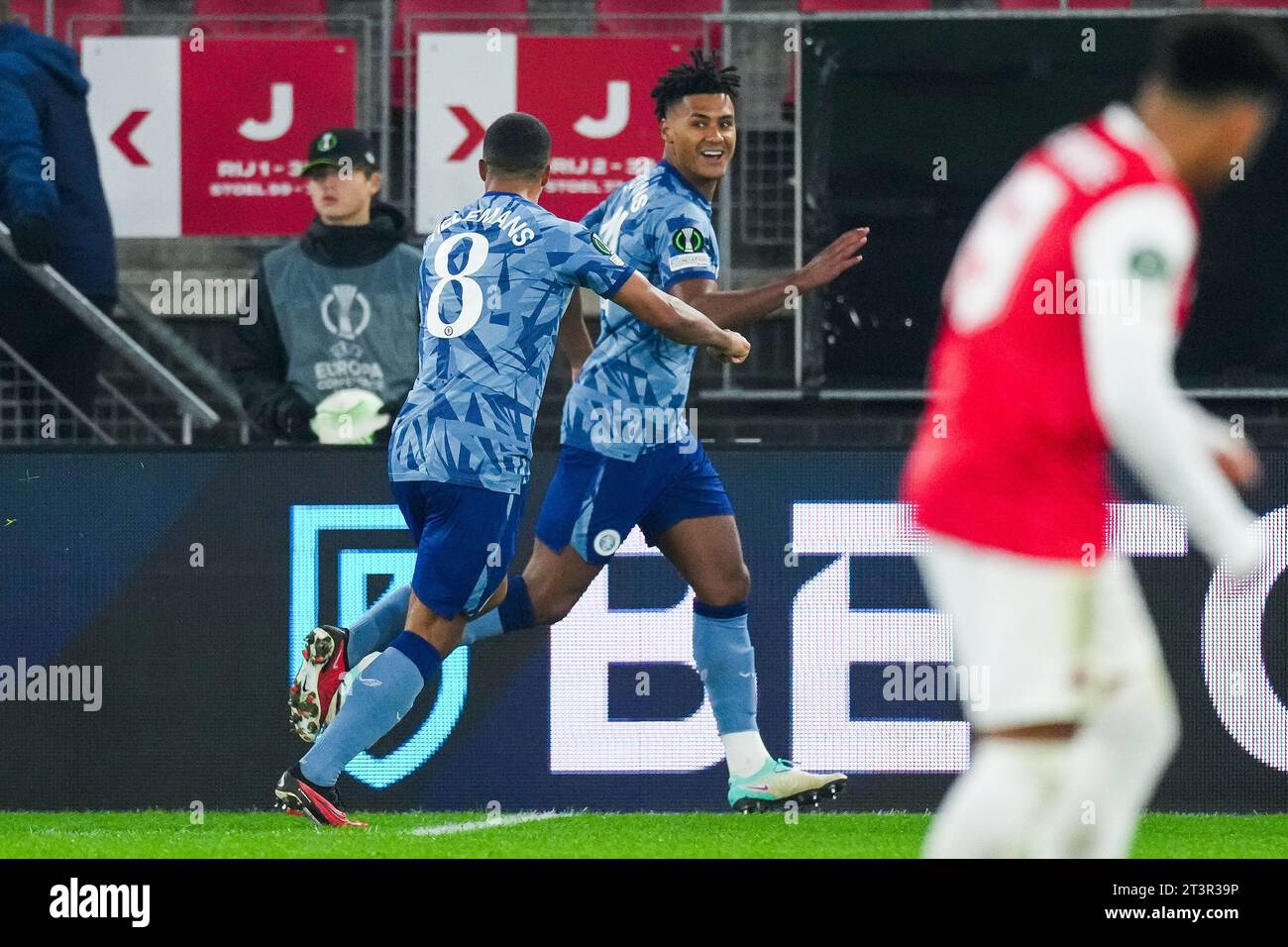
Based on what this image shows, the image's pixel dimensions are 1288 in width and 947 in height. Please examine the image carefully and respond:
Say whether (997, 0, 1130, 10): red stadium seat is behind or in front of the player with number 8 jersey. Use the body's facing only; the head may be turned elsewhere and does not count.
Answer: in front

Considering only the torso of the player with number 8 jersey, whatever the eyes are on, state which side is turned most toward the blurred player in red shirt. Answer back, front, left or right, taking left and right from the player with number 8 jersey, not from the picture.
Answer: right

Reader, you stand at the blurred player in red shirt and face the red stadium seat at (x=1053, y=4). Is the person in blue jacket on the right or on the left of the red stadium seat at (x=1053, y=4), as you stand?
left

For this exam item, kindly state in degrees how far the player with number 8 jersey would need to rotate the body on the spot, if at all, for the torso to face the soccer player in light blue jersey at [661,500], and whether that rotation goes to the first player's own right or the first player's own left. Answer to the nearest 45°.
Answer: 0° — they already face them

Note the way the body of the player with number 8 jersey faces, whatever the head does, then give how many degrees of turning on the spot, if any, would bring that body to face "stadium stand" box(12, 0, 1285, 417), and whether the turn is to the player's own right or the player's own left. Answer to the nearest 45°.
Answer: approximately 45° to the player's own left

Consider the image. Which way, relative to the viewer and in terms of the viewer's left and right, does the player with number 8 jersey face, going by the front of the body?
facing away from the viewer and to the right of the viewer
